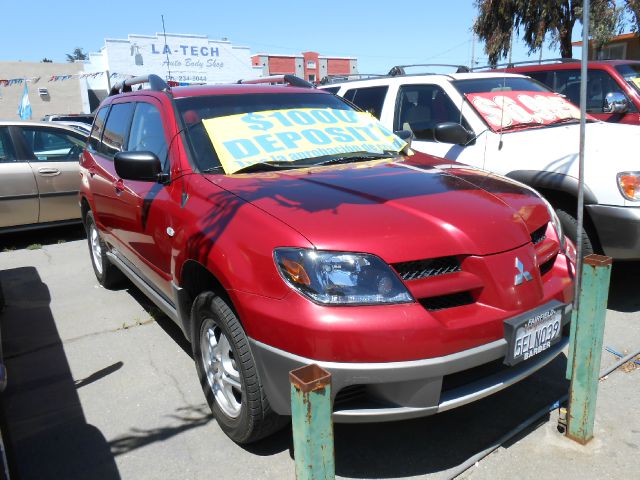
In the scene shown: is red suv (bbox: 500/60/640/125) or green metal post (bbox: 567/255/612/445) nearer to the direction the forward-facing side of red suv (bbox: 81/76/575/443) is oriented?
the green metal post

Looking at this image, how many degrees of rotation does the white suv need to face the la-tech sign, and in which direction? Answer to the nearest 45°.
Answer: approximately 180°

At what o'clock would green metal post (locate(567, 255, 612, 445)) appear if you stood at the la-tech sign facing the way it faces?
The green metal post is roughly at 12 o'clock from the la-tech sign.

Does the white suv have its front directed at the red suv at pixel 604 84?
no

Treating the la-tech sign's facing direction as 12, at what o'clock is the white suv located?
The white suv is roughly at 12 o'clock from the la-tech sign.

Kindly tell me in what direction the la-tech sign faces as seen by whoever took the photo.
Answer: facing the viewer

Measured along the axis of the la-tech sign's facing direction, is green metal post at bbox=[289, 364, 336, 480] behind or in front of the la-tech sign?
in front

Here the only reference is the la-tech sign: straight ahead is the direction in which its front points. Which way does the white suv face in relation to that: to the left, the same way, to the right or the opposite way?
the same way

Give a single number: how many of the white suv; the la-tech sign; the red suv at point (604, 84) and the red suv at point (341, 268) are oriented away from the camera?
0

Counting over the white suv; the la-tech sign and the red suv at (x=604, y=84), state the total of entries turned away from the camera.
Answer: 0

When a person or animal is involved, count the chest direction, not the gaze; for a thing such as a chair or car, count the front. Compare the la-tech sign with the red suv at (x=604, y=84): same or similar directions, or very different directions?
same or similar directions

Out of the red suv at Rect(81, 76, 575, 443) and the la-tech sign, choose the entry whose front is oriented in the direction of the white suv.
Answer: the la-tech sign

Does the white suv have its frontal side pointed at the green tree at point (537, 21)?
no

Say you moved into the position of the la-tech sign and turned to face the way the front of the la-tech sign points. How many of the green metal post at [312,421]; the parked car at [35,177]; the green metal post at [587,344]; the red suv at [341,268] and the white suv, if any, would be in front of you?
5

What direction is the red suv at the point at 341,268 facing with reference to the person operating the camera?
facing the viewer and to the right of the viewer

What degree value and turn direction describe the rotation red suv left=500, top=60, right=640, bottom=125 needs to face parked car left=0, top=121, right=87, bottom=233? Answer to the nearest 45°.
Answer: approximately 90° to its right

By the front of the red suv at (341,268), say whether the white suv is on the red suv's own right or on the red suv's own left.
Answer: on the red suv's own left
